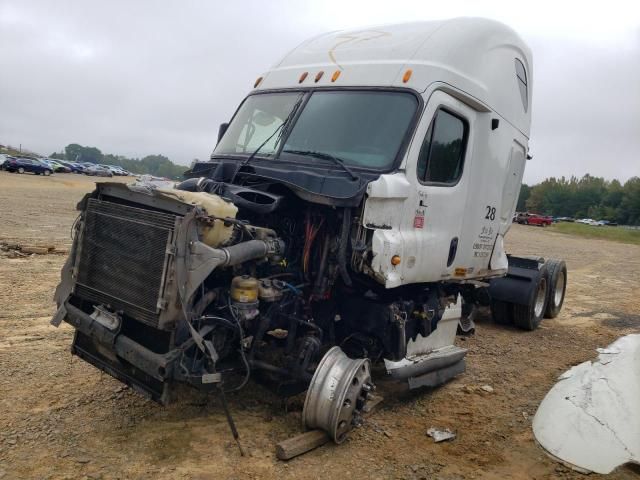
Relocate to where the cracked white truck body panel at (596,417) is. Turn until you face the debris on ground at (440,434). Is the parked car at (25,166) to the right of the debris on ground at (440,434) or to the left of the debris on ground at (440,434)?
right

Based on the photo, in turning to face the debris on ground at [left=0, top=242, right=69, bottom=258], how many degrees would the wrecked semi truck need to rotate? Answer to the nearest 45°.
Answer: approximately 90° to its right

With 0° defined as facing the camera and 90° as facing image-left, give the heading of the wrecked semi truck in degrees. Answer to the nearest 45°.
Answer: approximately 45°
